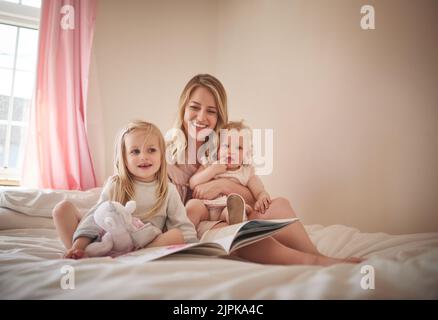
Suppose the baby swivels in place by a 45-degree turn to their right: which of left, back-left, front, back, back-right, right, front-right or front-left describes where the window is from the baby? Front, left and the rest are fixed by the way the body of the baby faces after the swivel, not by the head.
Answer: right

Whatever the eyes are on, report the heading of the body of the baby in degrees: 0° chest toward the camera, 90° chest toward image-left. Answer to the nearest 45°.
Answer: approximately 0°

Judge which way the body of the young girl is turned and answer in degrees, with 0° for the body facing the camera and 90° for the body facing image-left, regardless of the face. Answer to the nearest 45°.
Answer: approximately 0°

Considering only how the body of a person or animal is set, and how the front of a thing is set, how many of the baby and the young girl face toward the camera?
2

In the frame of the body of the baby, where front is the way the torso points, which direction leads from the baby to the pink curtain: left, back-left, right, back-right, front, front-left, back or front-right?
back-right
